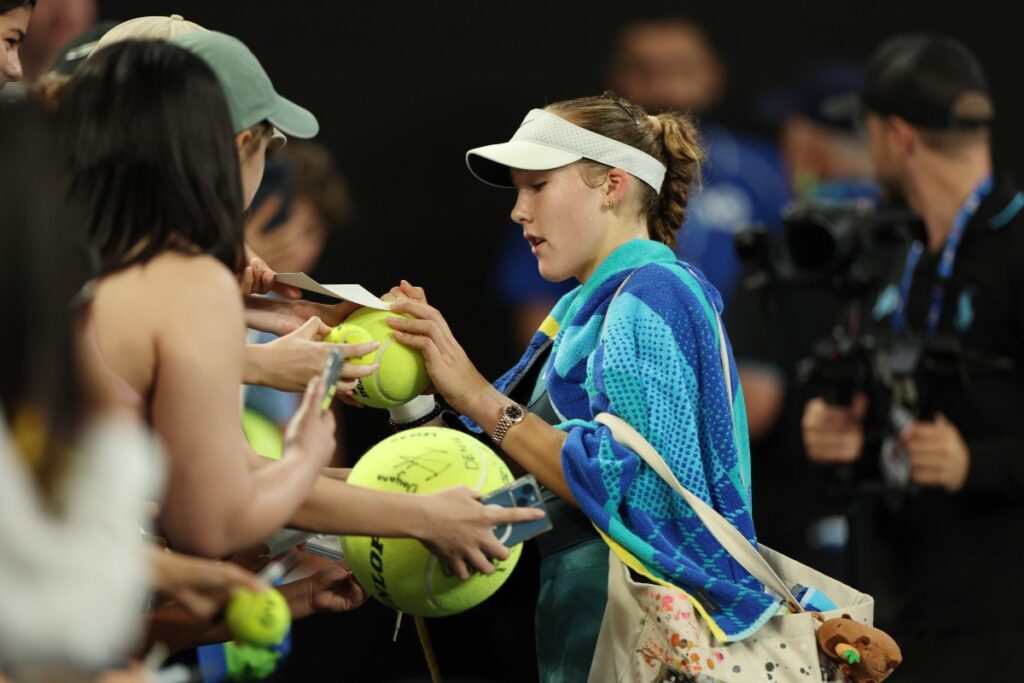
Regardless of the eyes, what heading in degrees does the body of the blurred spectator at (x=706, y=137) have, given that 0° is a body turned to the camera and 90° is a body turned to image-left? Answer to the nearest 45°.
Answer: approximately 0°

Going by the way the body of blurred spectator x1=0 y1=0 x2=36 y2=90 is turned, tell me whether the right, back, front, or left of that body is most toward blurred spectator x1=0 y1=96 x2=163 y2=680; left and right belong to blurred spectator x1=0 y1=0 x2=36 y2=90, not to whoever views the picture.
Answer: right

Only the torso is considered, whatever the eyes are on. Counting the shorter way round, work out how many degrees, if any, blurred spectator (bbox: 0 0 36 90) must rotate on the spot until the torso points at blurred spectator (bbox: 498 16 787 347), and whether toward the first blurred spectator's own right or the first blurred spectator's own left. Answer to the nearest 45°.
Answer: approximately 45° to the first blurred spectator's own left

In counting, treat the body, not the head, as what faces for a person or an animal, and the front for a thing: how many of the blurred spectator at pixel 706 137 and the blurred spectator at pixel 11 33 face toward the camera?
1

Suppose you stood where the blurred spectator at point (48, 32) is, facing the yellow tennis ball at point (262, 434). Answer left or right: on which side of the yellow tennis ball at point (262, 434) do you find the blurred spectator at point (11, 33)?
right

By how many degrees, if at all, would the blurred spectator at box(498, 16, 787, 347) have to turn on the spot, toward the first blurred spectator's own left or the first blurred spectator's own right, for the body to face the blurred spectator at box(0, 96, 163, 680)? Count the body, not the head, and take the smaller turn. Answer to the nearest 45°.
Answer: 0° — they already face them

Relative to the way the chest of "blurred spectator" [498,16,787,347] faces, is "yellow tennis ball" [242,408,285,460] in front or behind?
in front

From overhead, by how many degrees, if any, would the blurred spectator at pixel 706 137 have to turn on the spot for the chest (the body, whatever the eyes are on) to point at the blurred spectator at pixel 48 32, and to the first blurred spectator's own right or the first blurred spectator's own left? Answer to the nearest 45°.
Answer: approximately 45° to the first blurred spectator's own right

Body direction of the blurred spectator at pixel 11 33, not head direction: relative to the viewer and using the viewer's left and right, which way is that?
facing to the right of the viewer

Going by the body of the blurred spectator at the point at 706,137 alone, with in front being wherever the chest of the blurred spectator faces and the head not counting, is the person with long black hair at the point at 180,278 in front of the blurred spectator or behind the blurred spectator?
in front
